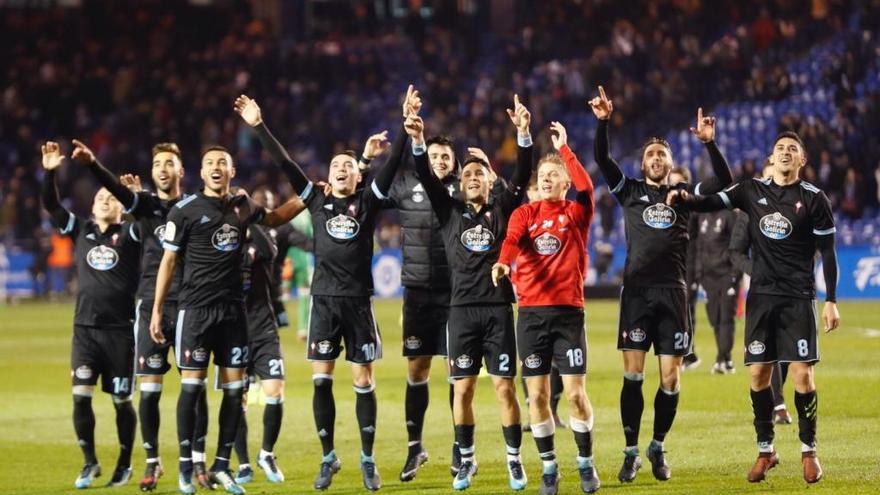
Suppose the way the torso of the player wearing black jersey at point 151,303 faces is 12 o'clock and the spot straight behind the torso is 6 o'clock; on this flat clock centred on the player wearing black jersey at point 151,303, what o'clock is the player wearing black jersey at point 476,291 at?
the player wearing black jersey at point 476,291 is roughly at 10 o'clock from the player wearing black jersey at point 151,303.

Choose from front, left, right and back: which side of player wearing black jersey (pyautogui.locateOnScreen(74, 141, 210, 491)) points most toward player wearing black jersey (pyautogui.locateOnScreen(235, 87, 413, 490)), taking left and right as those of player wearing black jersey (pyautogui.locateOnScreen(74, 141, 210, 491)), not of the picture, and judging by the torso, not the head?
left

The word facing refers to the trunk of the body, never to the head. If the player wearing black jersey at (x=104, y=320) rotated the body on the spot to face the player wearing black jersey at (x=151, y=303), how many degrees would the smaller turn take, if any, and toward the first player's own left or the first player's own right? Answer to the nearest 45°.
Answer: approximately 45° to the first player's own left

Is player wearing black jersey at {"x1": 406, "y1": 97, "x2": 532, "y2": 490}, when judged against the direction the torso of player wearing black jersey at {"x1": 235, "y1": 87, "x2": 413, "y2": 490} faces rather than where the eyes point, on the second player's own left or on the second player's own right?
on the second player's own left

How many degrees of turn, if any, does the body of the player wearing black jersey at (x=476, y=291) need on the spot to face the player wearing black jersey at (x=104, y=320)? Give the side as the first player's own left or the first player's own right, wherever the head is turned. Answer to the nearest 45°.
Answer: approximately 90° to the first player's own right

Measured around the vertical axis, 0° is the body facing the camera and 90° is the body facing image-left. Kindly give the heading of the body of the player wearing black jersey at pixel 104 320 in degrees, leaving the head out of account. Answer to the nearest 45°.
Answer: approximately 0°

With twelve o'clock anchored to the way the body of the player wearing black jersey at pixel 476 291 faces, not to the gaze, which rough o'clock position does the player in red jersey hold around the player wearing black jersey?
The player in red jersey is roughly at 10 o'clock from the player wearing black jersey.
